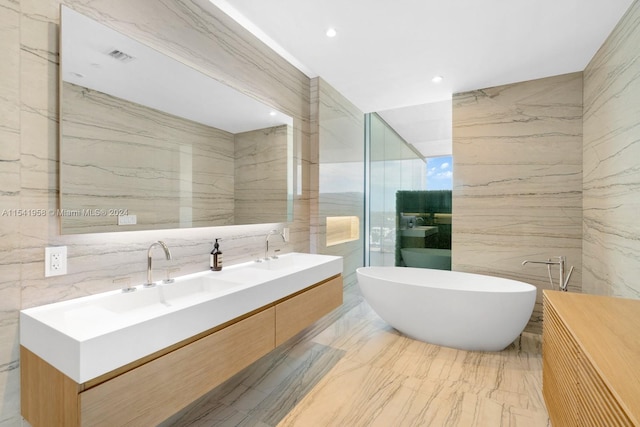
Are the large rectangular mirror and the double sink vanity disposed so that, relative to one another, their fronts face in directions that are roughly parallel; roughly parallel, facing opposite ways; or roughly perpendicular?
roughly parallel

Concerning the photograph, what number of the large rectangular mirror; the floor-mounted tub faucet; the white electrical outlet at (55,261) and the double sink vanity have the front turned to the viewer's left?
1

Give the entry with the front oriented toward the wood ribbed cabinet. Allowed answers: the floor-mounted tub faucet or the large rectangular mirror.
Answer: the large rectangular mirror

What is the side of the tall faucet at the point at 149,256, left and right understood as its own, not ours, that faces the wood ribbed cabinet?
front

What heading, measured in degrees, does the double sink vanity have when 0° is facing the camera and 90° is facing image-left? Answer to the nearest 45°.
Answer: approximately 315°

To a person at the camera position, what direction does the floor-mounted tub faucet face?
facing to the left of the viewer

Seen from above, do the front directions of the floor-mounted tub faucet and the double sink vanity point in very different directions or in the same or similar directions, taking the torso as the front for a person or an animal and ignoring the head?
very different directions

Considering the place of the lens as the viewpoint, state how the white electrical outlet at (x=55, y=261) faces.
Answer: facing the viewer and to the right of the viewer

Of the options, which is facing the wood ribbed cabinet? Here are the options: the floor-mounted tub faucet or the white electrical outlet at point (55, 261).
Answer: the white electrical outlet

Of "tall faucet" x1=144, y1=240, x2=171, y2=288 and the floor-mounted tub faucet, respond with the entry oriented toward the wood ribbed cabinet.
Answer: the tall faucet
